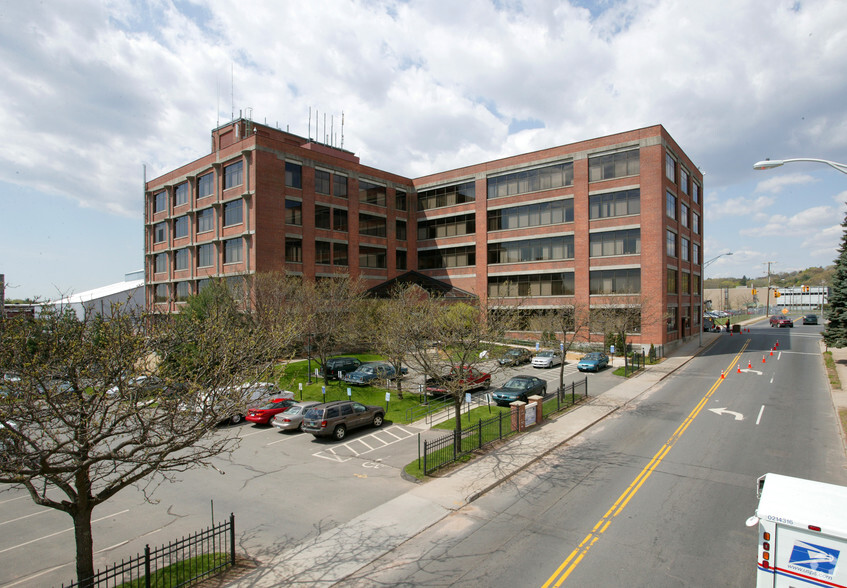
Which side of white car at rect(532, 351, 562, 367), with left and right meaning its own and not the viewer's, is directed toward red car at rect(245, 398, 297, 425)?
front

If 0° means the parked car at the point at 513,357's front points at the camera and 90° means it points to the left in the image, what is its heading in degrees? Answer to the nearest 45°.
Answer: approximately 45°

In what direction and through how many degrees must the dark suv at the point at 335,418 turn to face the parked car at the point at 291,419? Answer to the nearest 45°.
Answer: approximately 90° to its left

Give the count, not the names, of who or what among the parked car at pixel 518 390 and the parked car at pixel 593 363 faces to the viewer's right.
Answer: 0

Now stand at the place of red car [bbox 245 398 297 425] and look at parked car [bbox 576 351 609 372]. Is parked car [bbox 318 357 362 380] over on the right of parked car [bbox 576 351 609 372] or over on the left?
left

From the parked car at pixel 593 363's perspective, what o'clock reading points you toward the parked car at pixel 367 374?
the parked car at pixel 367 374 is roughly at 12 o'clock from the parked car at pixel 593 363.

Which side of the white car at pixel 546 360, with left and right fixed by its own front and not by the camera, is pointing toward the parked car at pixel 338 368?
front
